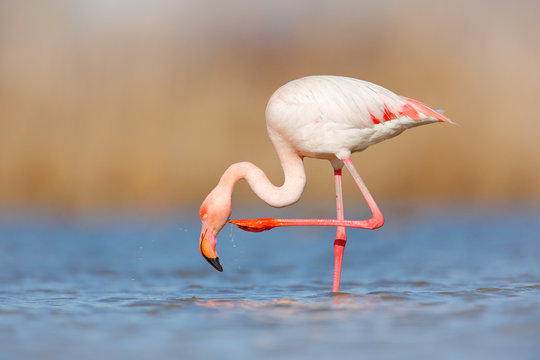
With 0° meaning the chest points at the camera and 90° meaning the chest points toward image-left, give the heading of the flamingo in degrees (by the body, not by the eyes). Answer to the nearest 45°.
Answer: approximately 90°
